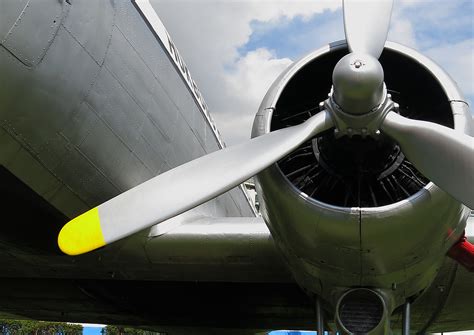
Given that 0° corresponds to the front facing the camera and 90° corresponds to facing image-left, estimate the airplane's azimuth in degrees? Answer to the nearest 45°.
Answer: approximately 0°
